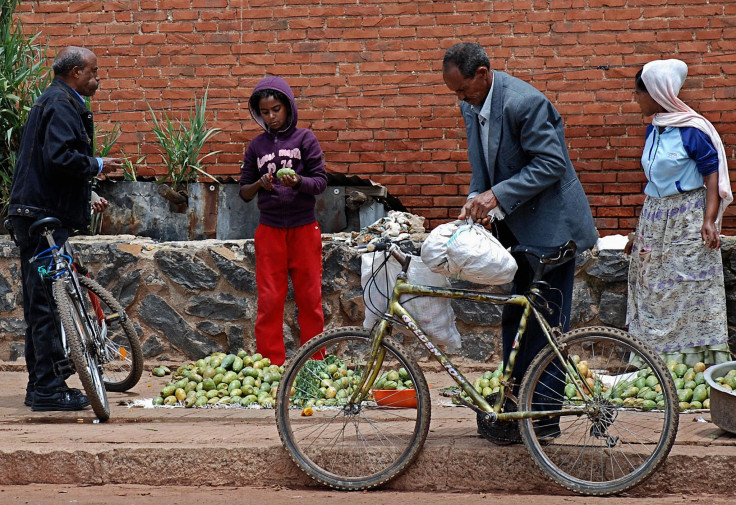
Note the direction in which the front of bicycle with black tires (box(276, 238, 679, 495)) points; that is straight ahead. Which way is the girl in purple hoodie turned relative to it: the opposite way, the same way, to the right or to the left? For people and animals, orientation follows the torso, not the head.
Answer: to the left

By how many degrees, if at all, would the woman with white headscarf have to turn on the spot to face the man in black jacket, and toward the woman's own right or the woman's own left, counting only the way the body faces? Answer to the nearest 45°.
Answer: approximately 45° to the woman's own right

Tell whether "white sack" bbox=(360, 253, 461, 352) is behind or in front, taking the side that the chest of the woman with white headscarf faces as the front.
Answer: in front

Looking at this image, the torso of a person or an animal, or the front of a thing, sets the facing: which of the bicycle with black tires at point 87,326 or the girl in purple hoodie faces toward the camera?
the girl in purple hoodie

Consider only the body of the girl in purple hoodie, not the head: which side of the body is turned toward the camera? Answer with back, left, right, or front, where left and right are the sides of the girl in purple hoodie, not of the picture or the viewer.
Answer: front

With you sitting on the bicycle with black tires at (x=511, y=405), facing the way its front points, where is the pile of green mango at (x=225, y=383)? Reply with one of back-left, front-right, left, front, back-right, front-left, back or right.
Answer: front-right

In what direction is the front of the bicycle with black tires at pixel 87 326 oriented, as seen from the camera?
facing away from the viewer and to the right of the viewer

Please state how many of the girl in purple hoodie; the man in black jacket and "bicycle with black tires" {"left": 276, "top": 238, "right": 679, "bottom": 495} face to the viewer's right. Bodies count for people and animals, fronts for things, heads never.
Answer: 1

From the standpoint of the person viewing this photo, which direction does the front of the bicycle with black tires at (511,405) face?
facing to the left of the viewer

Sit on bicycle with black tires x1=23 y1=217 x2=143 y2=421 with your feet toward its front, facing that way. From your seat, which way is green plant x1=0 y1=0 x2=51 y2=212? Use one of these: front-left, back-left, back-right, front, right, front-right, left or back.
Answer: front-left

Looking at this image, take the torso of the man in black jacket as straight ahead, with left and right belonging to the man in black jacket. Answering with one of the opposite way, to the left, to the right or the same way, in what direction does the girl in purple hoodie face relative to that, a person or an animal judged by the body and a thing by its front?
to the right

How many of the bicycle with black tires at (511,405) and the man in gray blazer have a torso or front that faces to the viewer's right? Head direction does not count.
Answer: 0

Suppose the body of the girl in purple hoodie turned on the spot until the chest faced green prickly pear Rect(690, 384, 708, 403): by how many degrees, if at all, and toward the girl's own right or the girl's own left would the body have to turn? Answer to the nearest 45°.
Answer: approximately 45° to the girl's own left

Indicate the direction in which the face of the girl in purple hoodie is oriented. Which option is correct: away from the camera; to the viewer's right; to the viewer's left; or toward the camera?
toward the camera

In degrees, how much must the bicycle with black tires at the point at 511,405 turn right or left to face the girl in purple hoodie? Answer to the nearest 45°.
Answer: approximately 45° to its right

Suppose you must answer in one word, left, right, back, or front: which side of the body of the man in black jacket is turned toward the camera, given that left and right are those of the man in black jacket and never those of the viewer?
right

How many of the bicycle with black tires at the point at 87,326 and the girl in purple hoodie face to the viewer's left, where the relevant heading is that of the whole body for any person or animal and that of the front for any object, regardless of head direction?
0

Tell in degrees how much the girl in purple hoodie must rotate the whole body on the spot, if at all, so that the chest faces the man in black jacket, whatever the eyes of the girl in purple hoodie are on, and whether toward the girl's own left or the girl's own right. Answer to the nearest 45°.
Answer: approximately 45° to the girl's own right
